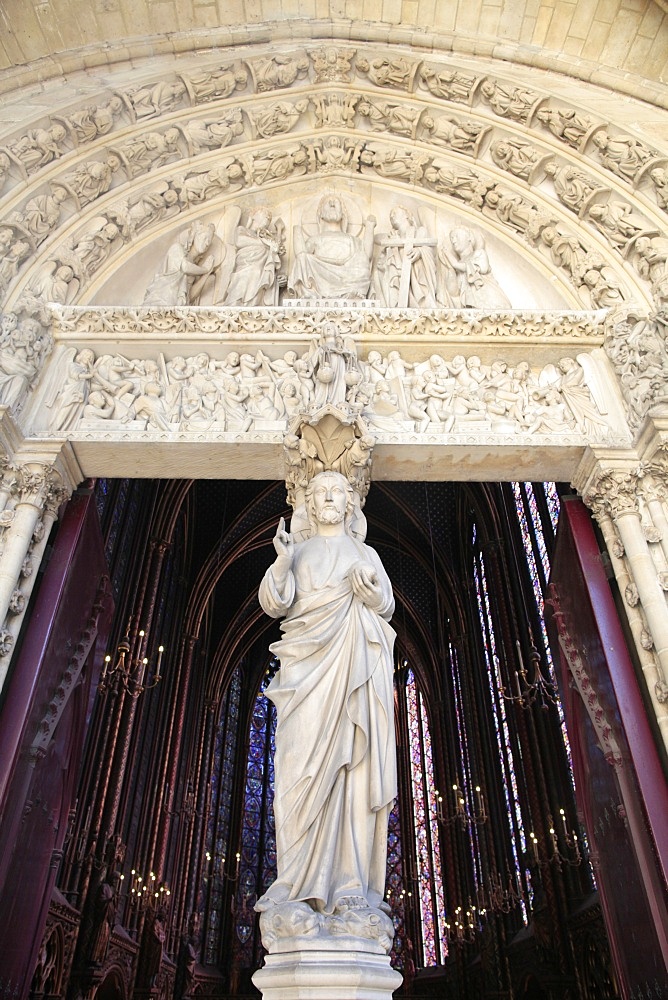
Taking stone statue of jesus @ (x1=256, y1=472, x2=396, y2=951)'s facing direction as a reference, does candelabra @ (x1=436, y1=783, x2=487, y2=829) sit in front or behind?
behind

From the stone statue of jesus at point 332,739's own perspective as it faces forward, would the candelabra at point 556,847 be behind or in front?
behind

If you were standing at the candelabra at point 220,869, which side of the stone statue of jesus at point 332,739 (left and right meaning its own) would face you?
back

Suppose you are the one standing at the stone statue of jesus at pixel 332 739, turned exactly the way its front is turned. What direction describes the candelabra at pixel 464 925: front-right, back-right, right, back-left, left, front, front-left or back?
back

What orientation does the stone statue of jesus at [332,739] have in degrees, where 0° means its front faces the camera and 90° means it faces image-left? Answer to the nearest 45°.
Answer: approximately 0°
